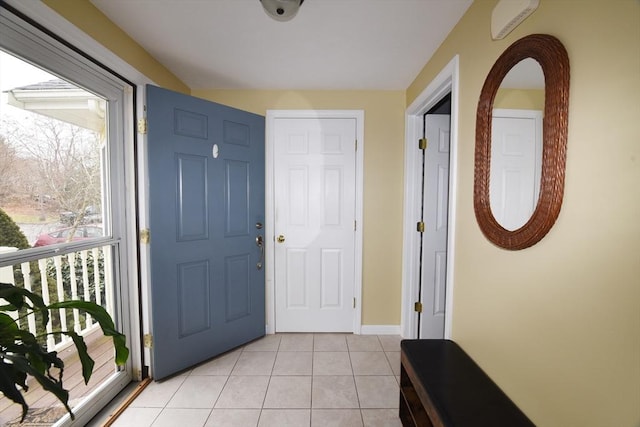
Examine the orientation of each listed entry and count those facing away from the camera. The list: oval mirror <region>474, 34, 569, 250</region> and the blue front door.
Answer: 0

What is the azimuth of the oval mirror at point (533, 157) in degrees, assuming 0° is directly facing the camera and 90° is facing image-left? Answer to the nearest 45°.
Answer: approximately 45°

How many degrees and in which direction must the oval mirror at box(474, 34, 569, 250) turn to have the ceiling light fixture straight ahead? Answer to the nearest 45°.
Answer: approximately 45° to its right

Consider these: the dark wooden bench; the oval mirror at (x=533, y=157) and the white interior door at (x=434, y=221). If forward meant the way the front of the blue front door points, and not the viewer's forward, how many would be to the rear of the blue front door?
0

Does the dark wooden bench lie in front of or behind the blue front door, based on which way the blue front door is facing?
in front

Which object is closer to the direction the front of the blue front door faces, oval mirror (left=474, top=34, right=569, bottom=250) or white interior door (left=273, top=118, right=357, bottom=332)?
the oval mirror

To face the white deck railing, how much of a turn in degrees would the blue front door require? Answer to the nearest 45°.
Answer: approximately 135° to its right

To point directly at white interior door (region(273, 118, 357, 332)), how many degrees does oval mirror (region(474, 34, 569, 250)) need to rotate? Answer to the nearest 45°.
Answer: approximately 90° to its right

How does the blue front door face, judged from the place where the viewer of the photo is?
facing the viewer and to the right of the viewer

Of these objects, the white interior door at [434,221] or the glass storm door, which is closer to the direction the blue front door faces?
the white interior door

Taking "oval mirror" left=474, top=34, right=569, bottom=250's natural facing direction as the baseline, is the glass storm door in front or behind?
in front

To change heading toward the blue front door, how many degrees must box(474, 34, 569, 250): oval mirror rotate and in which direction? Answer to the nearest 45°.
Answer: approximately 45° to its right

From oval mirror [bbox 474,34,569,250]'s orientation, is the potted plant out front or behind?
out front
